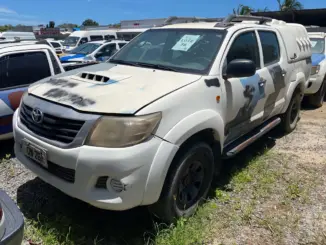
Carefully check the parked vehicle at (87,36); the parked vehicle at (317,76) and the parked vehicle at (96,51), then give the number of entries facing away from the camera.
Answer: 0

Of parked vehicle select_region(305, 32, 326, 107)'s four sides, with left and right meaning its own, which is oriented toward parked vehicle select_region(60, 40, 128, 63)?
right

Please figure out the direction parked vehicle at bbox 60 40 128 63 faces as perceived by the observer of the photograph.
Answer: facing the viewer and to the left of the viewer

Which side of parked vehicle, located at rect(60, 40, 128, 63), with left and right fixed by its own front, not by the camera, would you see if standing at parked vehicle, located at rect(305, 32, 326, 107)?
left

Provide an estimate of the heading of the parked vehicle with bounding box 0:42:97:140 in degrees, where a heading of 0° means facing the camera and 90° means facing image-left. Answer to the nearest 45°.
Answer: approximately 45°

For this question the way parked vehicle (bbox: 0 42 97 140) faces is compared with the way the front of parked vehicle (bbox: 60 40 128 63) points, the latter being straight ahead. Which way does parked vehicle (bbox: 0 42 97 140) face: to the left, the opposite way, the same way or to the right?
the same way

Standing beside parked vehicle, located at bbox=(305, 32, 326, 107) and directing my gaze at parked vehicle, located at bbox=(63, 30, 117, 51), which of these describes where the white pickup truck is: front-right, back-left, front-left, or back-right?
back-left

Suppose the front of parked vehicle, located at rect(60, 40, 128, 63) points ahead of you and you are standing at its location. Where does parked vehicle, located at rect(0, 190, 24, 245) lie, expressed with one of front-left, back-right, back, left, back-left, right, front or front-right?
front-left

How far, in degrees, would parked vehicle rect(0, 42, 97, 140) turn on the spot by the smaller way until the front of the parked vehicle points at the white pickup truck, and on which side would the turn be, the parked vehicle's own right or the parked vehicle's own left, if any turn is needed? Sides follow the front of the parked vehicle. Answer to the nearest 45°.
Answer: approximately 90° to the parked vehicle's own left

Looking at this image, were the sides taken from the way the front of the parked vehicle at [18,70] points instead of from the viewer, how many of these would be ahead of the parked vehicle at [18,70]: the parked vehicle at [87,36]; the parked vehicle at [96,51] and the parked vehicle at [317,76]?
0

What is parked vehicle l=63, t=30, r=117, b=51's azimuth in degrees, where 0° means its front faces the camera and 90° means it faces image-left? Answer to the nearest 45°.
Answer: approximately 45°

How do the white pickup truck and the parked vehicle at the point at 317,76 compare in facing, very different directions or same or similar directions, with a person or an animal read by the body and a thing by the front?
same or similar directions

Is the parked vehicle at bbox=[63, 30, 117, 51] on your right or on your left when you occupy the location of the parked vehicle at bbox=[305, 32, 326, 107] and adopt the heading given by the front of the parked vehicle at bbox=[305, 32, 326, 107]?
on your right

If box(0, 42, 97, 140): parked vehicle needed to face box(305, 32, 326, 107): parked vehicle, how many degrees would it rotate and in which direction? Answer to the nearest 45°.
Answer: approximately 135° to its left

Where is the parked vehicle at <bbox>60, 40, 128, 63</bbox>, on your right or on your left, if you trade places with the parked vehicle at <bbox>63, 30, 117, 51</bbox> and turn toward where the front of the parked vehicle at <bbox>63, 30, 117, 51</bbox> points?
on your left

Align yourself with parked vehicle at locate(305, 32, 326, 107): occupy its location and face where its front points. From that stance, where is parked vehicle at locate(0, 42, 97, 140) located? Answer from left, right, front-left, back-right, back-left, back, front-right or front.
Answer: front
